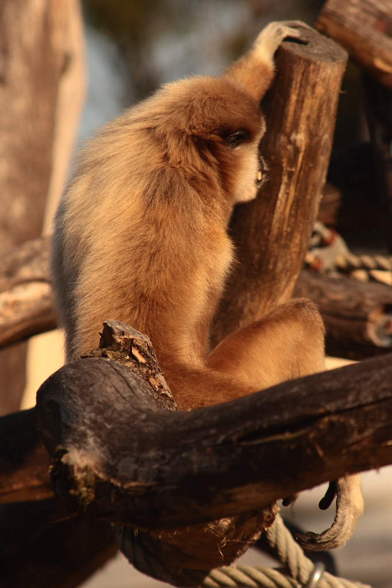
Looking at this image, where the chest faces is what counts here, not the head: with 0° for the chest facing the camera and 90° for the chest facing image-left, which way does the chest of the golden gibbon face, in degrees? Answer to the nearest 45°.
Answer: approximately 270°

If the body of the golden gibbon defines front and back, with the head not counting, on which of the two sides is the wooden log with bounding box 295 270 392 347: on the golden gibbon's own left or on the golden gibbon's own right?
on the golden gibbon's own left

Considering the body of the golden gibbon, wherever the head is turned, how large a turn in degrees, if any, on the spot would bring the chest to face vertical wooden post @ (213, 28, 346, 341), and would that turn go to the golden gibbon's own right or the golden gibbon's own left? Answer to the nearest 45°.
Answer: approximately 45° to the golden gibbon's own left
